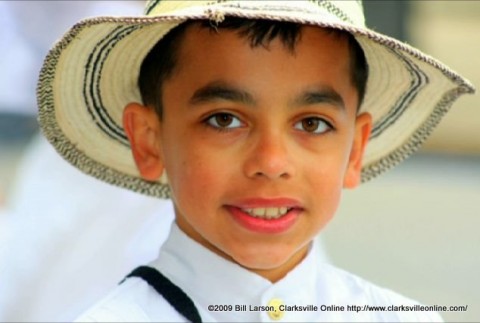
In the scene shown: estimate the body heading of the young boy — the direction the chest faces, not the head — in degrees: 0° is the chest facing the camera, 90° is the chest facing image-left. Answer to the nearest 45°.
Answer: approximately 0°
